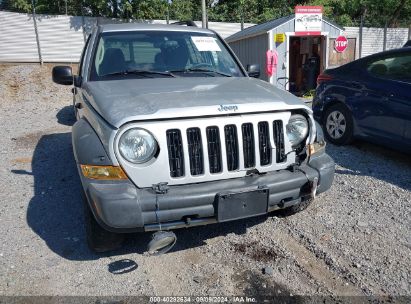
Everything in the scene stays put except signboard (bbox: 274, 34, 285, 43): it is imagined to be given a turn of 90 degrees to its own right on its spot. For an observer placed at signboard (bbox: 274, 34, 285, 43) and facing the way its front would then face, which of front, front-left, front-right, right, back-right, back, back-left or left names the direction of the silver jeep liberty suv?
left

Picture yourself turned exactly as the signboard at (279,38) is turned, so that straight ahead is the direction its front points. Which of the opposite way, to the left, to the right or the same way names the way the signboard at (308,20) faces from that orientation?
the same way

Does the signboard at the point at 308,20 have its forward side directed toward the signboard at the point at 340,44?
no

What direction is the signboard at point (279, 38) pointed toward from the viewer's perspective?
toward the camera

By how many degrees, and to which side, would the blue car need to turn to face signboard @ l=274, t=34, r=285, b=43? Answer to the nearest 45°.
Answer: approximately 135° to its left

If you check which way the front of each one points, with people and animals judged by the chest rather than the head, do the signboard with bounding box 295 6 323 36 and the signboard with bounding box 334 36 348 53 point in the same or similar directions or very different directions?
same or similar directions

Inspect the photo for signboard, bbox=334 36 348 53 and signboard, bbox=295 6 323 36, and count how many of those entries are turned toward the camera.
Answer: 2

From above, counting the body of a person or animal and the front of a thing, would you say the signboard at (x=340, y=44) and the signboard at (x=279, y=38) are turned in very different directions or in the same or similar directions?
same or similar directions

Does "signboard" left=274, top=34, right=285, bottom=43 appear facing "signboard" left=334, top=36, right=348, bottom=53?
no

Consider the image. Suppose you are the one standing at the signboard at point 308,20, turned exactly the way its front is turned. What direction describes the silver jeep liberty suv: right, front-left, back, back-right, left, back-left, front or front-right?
front

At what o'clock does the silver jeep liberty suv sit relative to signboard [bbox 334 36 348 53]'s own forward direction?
The silver jeep liberty suv is roughly at 12 o'clock from the signboard.

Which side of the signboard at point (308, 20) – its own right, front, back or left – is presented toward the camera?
front

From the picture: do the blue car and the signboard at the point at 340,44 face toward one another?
no

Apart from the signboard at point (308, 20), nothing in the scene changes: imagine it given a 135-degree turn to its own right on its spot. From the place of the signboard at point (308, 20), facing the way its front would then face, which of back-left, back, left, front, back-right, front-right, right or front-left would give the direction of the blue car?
back-left

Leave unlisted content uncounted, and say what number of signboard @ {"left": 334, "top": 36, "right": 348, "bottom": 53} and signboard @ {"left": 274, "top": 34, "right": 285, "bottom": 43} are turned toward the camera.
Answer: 2
